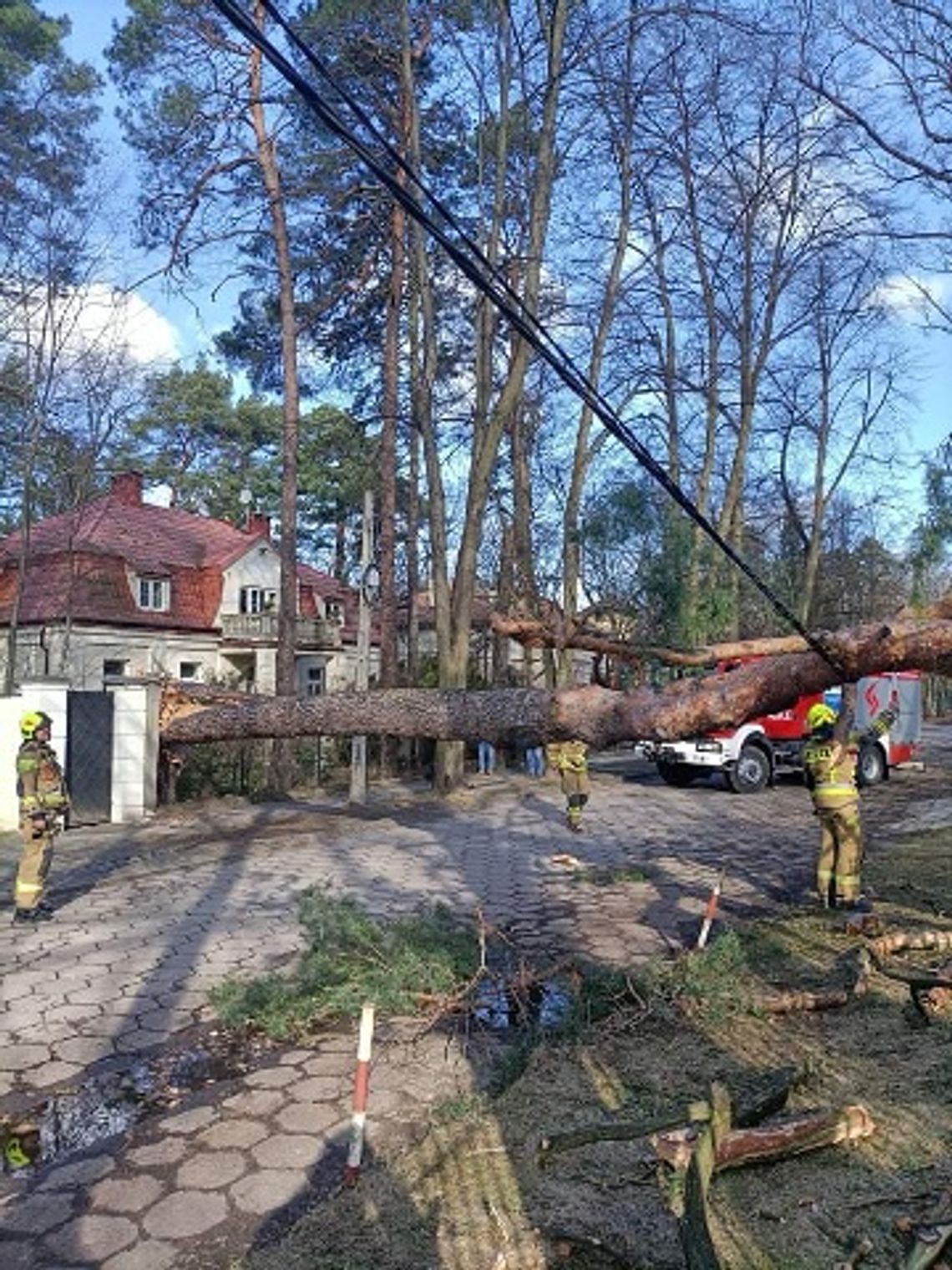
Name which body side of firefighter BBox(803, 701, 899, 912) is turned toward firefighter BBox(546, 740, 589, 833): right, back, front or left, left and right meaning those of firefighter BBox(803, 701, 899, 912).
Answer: left

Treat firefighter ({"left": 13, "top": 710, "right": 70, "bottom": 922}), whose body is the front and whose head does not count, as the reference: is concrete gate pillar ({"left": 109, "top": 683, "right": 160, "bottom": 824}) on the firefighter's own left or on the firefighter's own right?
on the firefighter's own left

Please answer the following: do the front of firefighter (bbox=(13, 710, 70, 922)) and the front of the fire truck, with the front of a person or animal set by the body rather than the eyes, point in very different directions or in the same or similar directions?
very different directions

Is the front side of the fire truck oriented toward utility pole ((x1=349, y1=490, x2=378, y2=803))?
yes

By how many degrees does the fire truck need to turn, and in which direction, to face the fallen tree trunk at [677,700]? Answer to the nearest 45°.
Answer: approximately 45° to its left

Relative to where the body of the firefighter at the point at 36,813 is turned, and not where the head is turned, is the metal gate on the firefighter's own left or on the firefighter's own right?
on the firefighter's own left

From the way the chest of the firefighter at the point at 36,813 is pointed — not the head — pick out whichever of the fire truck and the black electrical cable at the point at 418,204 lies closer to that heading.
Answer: the fire truck

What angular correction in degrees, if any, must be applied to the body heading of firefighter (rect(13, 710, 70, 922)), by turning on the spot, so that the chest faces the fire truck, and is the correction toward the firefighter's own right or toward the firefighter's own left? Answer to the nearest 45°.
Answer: approximately 45° to the firefighter's own left

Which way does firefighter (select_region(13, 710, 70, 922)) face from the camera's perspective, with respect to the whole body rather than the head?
to the viewer's right

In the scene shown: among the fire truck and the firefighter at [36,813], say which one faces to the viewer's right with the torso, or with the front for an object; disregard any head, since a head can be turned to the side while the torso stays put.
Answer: the firefighter
